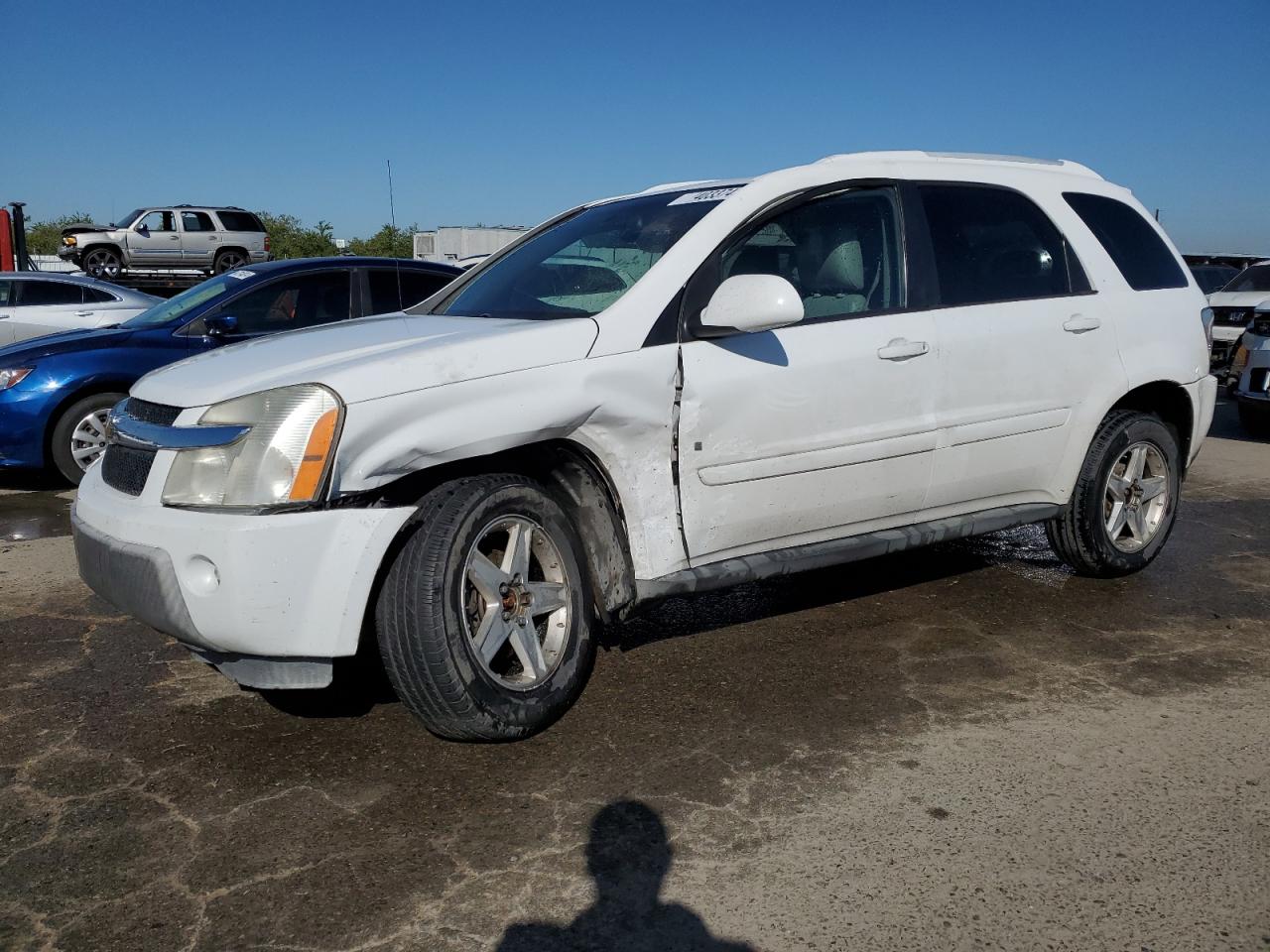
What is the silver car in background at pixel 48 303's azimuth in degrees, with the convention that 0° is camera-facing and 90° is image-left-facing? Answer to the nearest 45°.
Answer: approximately 90°

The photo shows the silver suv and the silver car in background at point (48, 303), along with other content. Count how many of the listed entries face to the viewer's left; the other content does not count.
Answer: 2

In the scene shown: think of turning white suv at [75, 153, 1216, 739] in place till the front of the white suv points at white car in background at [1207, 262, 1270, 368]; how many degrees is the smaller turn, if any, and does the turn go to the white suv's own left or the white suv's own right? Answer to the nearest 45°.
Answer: approximately 180°

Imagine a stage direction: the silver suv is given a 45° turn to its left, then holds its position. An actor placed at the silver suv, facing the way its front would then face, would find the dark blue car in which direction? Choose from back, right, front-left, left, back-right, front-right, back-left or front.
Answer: front-left

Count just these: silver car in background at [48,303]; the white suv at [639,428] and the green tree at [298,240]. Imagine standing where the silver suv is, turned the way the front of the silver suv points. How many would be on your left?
2

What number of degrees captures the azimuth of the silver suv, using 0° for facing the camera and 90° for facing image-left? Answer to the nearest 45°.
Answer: approximately 90°

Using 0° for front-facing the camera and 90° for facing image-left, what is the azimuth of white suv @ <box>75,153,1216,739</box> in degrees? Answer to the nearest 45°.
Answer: approximately 45°

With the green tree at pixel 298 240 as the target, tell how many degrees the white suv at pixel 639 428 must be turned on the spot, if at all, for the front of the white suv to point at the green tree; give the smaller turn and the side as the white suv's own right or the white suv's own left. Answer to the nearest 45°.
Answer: approximately 135° to the white suv's own right

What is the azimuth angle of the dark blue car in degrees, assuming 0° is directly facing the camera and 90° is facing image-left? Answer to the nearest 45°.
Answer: approximately 45°

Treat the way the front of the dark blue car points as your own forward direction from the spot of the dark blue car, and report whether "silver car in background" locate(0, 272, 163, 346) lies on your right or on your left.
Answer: on your right
